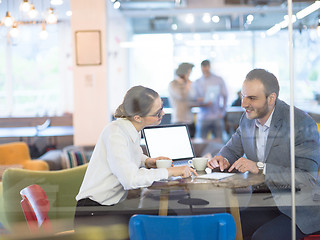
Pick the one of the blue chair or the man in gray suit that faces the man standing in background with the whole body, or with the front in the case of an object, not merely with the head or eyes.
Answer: the blue chair

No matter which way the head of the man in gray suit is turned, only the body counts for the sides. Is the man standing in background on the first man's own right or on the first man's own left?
on the first man's own right

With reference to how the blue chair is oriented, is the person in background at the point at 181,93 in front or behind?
in front

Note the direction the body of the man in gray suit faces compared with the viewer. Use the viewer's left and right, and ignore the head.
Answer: facing the viewer and to the left of the viewer

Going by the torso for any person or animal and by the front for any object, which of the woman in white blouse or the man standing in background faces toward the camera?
the man standing in background

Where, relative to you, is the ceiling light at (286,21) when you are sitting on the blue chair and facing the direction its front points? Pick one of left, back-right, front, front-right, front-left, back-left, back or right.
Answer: front-right

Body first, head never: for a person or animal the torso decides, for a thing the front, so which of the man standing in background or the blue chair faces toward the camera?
the man standing in background

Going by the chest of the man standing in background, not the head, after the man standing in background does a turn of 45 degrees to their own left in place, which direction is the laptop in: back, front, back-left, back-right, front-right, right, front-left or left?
front-right

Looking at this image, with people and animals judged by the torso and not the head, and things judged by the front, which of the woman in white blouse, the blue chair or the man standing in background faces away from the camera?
the blue chair

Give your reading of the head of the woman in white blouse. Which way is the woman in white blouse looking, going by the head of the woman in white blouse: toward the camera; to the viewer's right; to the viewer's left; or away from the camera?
to the viewer's right

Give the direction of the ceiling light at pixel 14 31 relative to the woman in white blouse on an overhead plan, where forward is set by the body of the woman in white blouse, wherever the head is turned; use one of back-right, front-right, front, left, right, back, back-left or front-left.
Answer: back-left

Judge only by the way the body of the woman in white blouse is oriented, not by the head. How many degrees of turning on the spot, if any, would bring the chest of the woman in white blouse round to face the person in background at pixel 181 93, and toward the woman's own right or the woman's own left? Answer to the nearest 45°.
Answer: approximately 45° to the woman's own left

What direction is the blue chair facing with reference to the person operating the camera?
facing away from the viewer

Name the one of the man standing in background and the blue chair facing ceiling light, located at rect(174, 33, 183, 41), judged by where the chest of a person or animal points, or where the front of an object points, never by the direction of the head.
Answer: the blue chair

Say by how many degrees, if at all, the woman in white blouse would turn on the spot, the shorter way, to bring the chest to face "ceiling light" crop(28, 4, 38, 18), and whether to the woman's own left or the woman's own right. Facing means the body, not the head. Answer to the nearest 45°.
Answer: approximately 135° to the woman's own left

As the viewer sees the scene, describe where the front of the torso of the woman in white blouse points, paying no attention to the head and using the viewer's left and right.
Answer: facing to the right of the viewer

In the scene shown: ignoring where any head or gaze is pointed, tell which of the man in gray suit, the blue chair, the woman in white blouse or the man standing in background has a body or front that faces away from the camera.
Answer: the blue chair

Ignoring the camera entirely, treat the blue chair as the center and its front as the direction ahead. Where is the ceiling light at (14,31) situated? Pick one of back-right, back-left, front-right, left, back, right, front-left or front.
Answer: front-left
